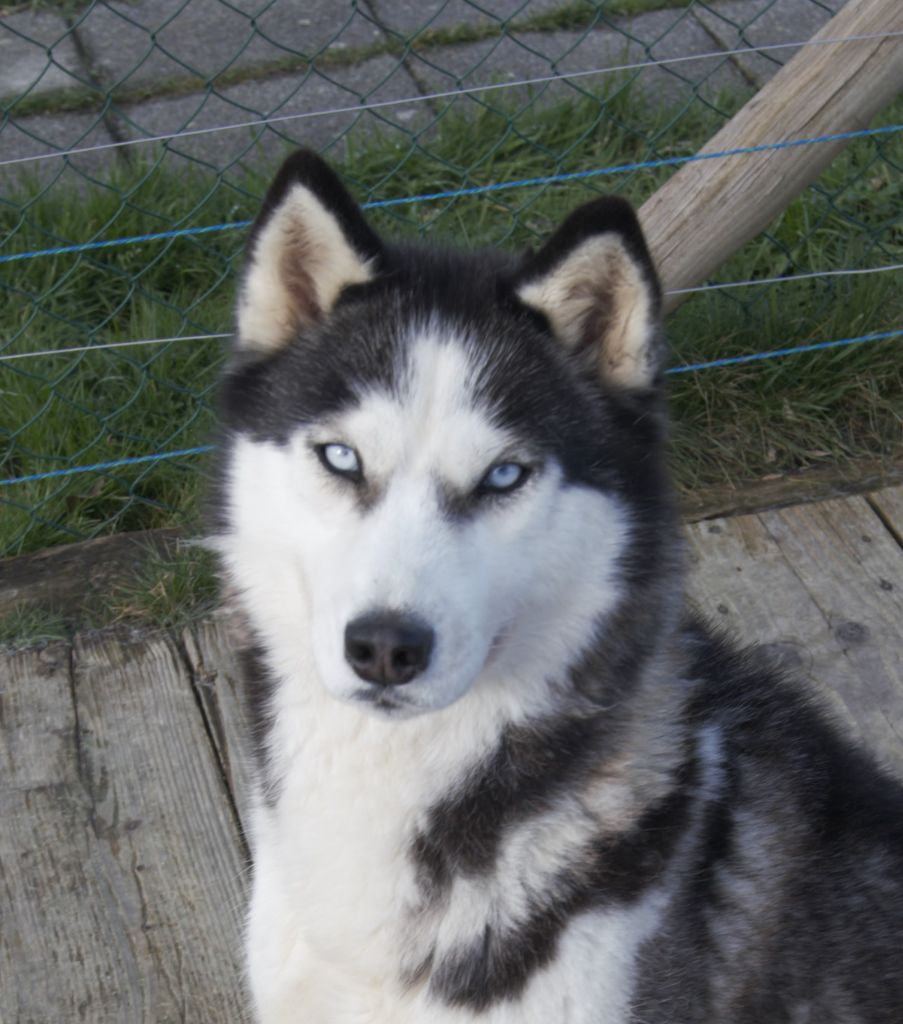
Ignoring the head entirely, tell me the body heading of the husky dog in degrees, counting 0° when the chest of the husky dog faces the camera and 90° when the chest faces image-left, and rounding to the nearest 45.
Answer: approximately 45°

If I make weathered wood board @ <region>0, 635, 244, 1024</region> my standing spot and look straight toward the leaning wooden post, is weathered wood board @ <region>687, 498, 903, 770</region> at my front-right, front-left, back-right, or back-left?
front-right
